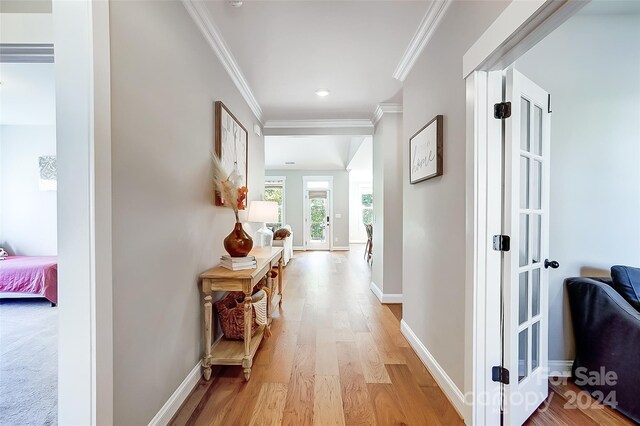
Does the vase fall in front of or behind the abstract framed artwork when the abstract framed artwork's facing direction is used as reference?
in front

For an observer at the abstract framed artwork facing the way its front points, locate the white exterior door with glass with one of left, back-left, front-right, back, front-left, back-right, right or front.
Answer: left

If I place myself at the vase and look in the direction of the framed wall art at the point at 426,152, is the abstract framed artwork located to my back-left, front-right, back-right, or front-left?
back-left

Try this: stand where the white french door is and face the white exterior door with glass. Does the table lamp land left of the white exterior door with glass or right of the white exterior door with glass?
left

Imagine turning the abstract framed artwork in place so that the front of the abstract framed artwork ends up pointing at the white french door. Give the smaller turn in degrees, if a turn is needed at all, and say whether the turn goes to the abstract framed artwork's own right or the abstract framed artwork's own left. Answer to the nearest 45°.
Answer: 0° — it already faces it

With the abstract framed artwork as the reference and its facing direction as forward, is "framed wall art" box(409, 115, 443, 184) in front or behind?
in front
